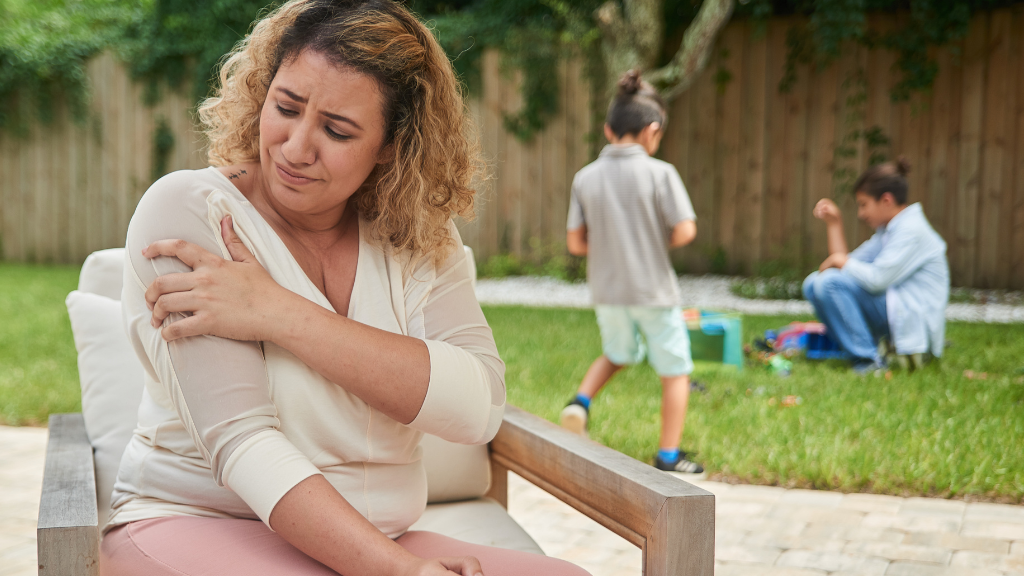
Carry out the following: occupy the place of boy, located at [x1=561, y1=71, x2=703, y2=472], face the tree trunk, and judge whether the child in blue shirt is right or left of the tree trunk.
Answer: right

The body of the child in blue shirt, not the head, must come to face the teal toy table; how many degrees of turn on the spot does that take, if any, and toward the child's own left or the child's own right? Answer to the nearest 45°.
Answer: approximately 45° to the child's own left

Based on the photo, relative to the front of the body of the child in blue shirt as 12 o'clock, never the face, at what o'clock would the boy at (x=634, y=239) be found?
The boy is roughly at 10 o'clock from the child in blue shirt.

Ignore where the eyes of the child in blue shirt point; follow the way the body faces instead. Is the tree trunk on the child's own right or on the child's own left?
on the child's own right

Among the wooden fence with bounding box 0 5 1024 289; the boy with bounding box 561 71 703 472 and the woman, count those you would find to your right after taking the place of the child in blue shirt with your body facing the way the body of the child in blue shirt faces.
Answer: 1

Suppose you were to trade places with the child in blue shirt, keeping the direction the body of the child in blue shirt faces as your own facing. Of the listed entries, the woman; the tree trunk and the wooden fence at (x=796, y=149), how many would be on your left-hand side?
1

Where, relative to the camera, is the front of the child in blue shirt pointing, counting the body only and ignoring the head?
to the viewer's left

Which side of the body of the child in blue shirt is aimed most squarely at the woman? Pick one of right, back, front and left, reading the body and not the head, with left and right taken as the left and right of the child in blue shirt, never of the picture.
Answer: left

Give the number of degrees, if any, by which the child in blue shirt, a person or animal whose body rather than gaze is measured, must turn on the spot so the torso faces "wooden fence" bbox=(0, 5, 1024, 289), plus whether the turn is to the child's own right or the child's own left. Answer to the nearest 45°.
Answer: approximately 90° to the child's own right
